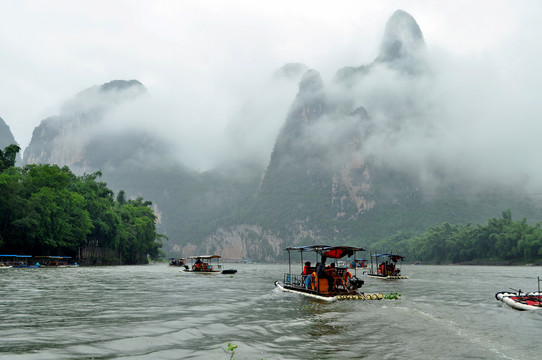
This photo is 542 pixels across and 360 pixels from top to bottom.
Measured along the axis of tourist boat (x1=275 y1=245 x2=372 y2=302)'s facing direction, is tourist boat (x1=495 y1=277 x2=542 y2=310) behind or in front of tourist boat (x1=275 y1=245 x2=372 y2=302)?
behind

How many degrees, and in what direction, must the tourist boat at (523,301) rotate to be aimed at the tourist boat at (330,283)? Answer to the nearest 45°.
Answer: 0° — it already faces it

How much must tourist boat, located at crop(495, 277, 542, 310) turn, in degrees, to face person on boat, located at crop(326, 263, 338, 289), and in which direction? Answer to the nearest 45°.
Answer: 0° — it already faces them

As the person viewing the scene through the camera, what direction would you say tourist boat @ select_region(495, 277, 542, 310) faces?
facing to the left of the viewer

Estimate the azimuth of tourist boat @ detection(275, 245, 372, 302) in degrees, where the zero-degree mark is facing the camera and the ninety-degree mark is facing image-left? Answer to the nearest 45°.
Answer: approximately 135°
